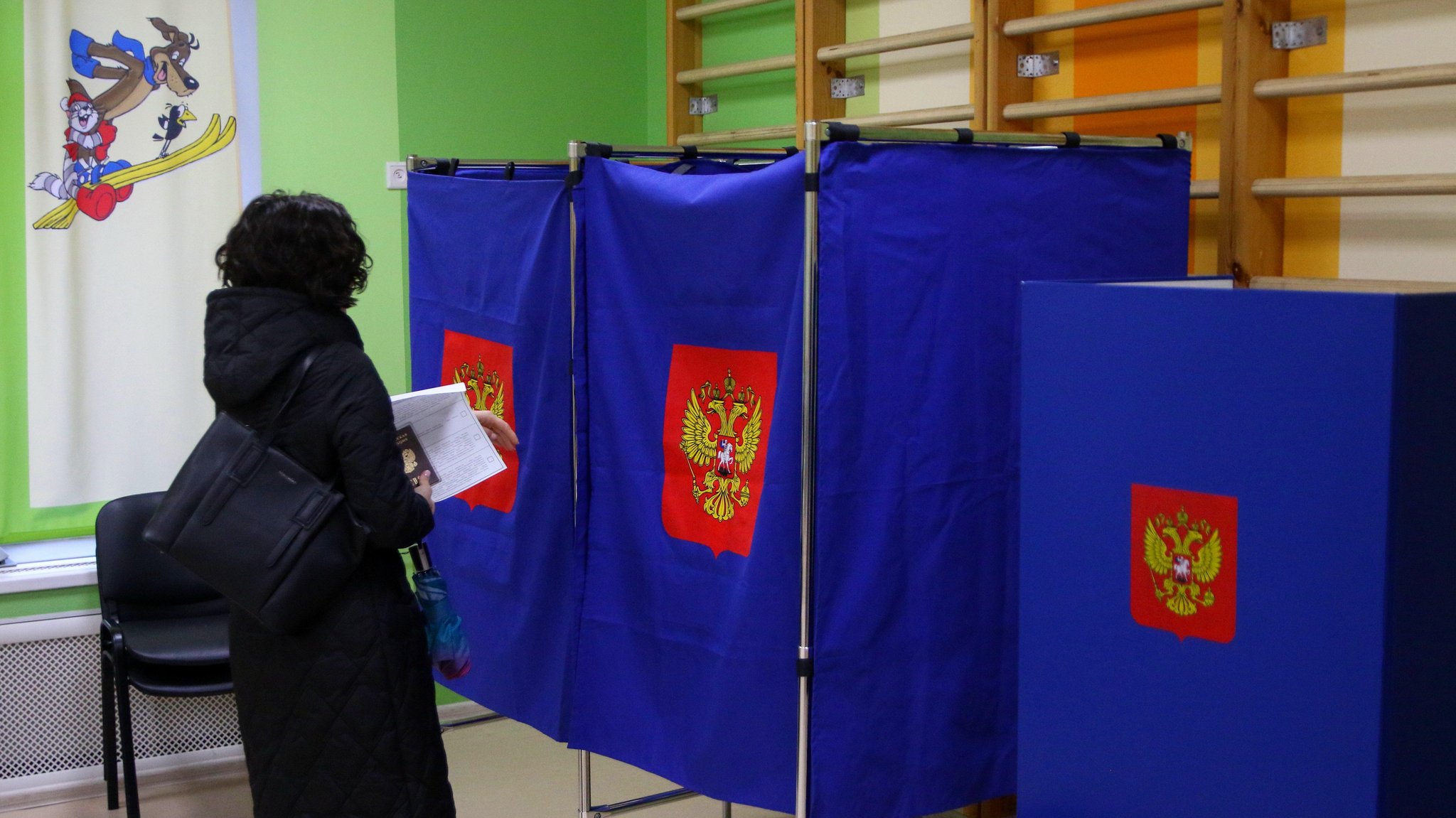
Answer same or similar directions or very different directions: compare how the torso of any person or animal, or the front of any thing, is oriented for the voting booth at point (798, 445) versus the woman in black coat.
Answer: very different directions

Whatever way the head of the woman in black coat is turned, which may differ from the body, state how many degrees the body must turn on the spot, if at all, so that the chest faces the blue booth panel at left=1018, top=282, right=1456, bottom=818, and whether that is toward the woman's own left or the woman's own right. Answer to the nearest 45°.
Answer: approximately 90° to the woman's own right

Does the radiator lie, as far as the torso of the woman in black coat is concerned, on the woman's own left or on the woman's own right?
on the woman's own left

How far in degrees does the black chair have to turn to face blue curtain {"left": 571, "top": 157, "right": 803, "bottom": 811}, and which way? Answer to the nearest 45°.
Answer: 0° — it already faces it

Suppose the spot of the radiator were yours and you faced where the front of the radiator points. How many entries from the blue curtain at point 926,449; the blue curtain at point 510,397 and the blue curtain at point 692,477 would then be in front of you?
3

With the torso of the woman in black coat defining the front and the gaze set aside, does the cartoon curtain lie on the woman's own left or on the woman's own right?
on the woman's own left

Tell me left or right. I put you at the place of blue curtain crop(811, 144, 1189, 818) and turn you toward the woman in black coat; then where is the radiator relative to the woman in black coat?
right

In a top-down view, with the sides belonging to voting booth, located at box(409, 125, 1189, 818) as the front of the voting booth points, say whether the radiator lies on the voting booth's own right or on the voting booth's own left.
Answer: on the voting booth's own right

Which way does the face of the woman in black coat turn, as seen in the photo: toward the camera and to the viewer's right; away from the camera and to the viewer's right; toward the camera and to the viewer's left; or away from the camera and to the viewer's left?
away from the camera and to the viewer's right

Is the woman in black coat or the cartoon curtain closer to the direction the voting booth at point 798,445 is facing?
the woman in black coat

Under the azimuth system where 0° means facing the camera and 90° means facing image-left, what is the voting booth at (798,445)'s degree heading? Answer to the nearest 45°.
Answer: approximately 45°

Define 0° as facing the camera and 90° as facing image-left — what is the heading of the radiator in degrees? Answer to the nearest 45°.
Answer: approximately 315°

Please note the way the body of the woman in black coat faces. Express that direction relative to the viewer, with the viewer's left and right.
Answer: facing away from the viewer and to the right of the viewer
